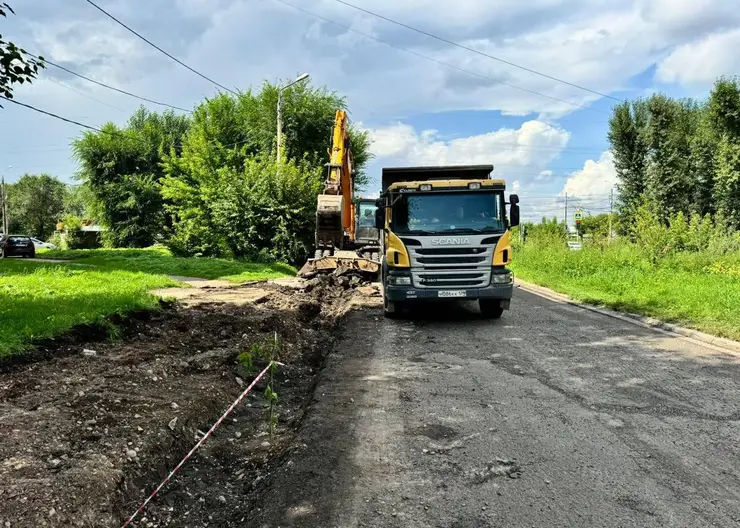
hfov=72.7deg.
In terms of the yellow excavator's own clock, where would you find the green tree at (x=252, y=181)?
The green tree is roughly at 5 o'clock from the yellow excavator.

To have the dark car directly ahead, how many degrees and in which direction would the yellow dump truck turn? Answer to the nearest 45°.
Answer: approximately 135° to its right

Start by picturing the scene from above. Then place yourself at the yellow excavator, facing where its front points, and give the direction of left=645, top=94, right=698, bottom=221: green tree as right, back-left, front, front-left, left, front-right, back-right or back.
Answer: back-left

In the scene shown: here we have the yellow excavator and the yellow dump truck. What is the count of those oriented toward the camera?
2

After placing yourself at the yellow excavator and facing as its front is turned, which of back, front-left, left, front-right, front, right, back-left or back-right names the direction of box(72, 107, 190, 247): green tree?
back-right

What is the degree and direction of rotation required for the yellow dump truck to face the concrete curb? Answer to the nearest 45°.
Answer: approximately 90° to its left

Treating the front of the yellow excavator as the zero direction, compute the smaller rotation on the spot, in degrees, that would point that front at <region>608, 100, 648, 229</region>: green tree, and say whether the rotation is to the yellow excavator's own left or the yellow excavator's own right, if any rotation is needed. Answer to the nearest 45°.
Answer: approximately 135° to the yellow excavator's own left

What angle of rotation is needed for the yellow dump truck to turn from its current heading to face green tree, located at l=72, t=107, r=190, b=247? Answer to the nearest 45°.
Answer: approximately 135° to its right

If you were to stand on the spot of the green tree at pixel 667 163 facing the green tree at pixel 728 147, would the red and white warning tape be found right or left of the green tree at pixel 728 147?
right
